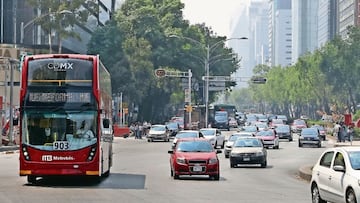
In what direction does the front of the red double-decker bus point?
toward the camera

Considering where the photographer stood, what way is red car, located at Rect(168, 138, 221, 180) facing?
facing the viewer

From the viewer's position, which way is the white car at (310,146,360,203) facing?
facing the viewer and to the right of the viewer

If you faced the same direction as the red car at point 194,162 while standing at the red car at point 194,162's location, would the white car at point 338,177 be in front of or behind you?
in front

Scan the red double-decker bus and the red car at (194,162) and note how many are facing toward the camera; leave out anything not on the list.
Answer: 2

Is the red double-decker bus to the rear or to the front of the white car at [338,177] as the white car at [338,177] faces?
to the rear

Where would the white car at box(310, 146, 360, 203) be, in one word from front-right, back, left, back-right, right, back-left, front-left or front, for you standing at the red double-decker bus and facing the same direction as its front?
front-left
